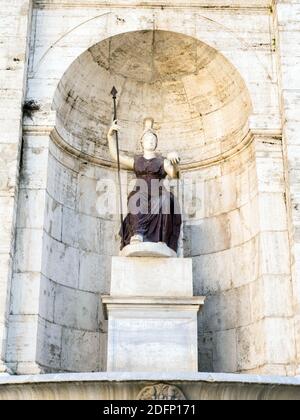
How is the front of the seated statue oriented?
toward the camera
